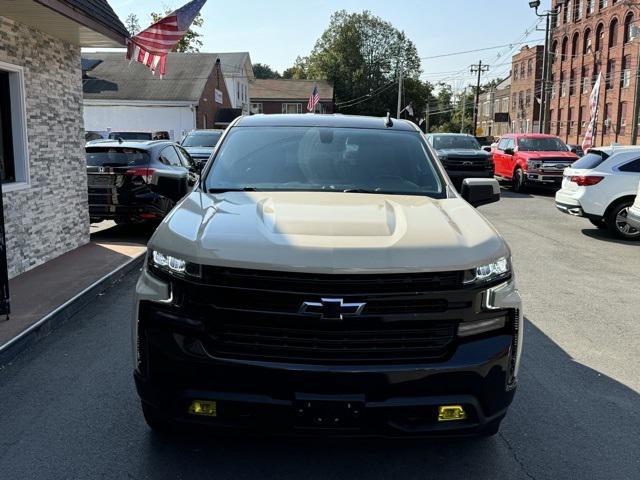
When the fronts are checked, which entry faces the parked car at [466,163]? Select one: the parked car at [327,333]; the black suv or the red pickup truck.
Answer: the black suv

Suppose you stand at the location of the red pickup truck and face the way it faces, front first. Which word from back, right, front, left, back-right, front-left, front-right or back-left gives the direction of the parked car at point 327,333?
front-right

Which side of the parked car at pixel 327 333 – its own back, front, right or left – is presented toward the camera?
front

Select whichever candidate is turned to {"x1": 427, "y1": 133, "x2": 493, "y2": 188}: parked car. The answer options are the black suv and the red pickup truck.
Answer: the black suv

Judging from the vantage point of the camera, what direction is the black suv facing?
facing away from the viewer and to the right of the viewer

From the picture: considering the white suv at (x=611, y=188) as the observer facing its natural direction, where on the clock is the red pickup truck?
The red pickup truck is roughly at 10 o'clock from the white suv.

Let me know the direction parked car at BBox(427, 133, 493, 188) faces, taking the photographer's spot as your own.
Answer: facing the viewer and to the right of the viewer

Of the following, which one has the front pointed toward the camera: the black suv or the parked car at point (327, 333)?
the parked car

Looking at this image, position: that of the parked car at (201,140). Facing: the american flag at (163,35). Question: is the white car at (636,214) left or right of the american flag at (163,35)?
left

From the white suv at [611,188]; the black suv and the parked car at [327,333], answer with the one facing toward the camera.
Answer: the parked car

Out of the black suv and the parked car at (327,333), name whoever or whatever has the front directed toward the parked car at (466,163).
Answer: the black suv

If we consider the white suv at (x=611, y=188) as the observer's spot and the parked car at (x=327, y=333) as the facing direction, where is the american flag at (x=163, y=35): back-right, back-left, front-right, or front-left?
front-right

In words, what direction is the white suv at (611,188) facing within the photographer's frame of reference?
facing away from the viewer and to the right of the viewer

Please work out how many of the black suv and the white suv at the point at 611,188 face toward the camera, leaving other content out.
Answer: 0

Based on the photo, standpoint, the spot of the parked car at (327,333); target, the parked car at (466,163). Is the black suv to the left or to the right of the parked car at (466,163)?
left
